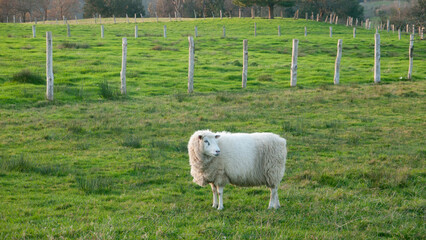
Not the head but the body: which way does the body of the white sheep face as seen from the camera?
to the viewer's left
